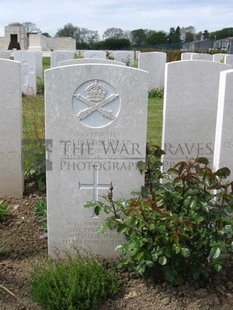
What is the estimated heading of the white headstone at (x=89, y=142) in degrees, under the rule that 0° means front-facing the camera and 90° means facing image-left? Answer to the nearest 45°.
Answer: approximately 0°

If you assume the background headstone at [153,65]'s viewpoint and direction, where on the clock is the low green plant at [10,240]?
The low green plant is roughly at 12 o'clock from the background headstone.

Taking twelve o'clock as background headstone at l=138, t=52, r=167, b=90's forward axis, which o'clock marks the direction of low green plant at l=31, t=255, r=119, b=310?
The low green plant is roughly at 12 o'clock from the background headstone.

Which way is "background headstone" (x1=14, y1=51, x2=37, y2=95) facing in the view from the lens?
facing the viewer

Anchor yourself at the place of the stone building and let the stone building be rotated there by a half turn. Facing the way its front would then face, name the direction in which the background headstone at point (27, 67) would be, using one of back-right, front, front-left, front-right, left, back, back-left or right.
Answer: back

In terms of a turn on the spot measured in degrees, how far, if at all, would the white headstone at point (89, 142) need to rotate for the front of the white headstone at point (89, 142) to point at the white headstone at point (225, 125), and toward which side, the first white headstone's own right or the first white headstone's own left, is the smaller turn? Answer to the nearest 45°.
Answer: approximately 90° to the first white headstone's own left

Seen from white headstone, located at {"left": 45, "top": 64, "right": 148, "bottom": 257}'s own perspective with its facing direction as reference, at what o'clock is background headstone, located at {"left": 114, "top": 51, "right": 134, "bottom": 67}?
The background headstone is roughly at 6 o'clock from the white headstone.

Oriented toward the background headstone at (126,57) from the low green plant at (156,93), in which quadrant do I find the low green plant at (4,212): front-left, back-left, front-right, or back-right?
back-left

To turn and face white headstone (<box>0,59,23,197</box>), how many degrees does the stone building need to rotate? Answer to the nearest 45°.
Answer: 0° — it already faces it

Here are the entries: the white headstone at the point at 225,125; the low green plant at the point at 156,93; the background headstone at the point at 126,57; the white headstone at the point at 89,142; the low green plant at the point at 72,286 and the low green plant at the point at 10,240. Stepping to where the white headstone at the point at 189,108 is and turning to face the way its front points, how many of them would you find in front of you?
2
